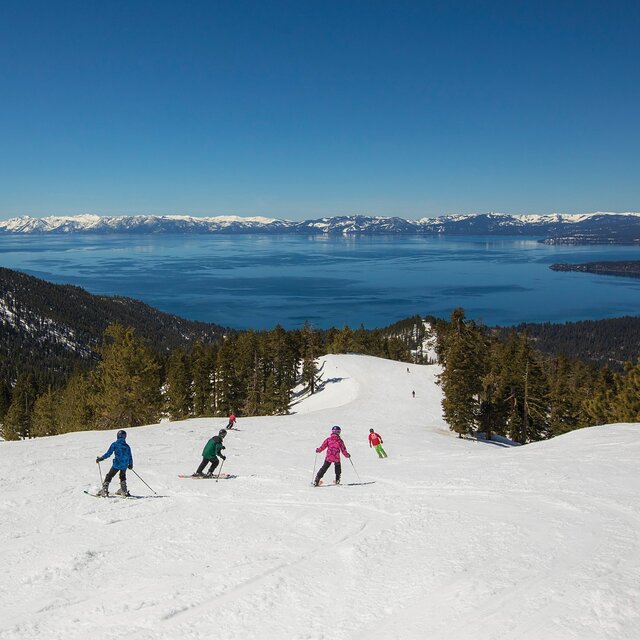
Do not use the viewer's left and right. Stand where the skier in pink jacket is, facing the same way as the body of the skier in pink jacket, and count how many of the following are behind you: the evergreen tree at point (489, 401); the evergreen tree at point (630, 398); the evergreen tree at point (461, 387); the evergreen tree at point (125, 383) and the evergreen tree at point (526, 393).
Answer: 0

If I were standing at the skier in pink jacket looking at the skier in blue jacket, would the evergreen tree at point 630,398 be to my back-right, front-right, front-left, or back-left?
back-right

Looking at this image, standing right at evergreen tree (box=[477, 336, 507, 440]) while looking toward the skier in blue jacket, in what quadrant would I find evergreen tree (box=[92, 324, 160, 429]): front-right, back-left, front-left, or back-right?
front-right

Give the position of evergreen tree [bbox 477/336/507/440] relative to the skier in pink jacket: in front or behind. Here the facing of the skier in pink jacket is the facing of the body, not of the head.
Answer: in front

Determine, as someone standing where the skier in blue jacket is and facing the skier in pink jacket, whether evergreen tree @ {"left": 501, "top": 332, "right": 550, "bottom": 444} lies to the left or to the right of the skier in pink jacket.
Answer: left

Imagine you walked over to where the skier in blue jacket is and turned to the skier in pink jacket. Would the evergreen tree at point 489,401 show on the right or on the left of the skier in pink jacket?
left

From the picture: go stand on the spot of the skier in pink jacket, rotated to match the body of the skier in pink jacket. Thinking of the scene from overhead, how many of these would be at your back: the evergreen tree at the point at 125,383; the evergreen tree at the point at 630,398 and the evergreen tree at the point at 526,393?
0

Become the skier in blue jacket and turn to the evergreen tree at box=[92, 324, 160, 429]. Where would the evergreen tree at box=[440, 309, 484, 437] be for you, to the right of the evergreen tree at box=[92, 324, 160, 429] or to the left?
right

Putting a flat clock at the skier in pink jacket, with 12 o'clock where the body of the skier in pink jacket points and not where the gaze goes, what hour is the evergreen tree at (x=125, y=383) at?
The evergreen tree is roughly at 11 o'clock from the skier in pink jacket.

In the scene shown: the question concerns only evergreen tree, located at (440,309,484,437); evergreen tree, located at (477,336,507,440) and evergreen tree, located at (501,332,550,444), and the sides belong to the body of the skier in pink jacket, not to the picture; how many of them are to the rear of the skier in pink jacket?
0

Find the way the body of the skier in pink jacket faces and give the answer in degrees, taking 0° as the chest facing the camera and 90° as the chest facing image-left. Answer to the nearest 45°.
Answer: approximately 180°

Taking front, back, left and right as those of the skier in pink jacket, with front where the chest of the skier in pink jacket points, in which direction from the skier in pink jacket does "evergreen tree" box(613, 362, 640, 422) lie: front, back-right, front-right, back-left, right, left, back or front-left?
front-right

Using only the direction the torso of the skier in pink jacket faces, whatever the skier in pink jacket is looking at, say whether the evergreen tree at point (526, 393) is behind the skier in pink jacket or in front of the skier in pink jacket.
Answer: in front

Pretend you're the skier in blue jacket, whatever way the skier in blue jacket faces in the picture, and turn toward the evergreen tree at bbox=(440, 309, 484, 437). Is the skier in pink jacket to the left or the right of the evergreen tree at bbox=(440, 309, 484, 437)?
right

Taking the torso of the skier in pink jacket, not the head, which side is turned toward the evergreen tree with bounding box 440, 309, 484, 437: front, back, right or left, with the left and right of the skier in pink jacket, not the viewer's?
front
